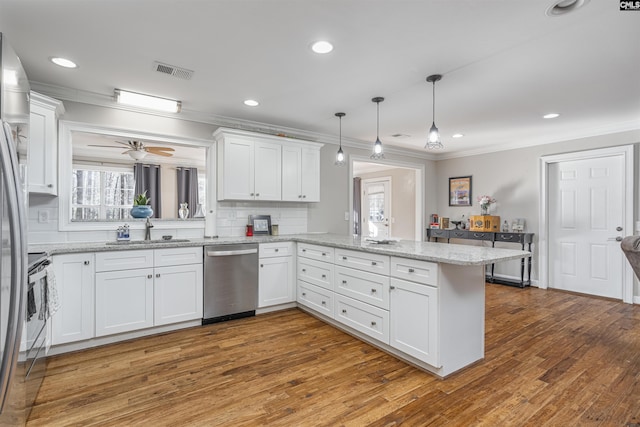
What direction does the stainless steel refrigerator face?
to the viewer's right

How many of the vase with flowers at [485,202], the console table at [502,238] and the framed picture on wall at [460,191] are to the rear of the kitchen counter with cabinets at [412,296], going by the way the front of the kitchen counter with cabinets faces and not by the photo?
3

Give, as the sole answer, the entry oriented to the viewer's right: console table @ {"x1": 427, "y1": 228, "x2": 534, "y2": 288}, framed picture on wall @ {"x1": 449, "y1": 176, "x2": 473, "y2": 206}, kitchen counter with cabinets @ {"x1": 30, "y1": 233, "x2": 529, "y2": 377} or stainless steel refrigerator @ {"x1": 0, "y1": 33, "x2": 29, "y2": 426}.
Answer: the stainless steel refrigerator

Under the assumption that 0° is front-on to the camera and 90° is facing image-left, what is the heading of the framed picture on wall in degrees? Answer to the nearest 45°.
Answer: approximately 45°

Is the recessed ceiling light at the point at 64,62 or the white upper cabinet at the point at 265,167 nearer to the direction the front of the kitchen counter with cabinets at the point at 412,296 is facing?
the recessed ceiling light

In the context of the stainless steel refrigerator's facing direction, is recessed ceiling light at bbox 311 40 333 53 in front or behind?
in front

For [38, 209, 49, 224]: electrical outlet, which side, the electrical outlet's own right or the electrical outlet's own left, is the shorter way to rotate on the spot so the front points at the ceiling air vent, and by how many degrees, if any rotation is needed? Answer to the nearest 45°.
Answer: approximately 45° to the electrical outlet's own left

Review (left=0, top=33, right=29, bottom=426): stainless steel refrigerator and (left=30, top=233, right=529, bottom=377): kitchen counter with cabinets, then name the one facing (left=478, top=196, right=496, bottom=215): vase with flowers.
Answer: the stainless steel refrigerator

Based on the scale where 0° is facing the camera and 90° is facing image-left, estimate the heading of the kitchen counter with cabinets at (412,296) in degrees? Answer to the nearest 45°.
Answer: approximately 45°

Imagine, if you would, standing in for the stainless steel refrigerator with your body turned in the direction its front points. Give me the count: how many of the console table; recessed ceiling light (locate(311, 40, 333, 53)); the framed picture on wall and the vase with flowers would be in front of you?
4

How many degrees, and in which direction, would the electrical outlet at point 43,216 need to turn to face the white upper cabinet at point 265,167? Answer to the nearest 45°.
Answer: approximately 90° to its left

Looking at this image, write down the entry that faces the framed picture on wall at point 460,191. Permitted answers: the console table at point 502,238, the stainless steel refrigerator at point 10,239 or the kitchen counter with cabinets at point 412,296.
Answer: the stainless steel refrigerator

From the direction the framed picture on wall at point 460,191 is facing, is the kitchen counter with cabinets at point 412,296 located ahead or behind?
ahead

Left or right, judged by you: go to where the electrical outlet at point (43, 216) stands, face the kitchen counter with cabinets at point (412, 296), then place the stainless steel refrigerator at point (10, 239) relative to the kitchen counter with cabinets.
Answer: right
